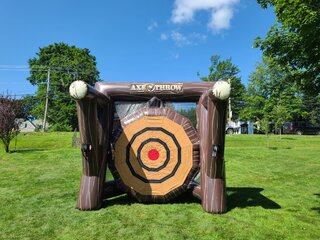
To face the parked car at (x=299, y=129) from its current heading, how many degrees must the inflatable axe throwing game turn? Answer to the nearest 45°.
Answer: approximately 135° to its left

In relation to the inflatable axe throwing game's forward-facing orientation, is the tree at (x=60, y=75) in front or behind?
behind

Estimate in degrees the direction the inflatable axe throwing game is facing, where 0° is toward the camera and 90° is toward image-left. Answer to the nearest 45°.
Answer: approximately 0°

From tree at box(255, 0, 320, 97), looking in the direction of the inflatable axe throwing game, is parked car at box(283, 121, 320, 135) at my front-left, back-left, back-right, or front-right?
back-right

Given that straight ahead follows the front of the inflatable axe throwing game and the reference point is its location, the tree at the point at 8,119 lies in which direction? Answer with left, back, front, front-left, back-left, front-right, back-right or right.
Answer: back-right

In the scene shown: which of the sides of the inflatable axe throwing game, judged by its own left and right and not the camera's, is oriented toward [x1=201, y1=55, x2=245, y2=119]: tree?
back
